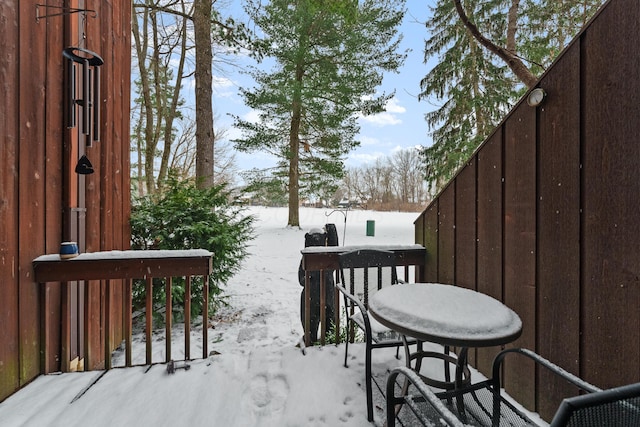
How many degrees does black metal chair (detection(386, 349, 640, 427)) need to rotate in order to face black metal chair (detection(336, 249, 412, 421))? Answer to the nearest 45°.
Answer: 0° — it already faces it

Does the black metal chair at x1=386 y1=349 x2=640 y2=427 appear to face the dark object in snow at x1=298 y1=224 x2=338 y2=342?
yes

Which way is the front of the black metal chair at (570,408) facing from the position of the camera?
facing away from the viewer and to the left of the viewer

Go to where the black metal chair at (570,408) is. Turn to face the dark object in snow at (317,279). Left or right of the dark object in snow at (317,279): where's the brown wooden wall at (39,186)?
left

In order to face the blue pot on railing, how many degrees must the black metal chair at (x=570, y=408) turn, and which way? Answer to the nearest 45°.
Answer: approximately 45° to its left

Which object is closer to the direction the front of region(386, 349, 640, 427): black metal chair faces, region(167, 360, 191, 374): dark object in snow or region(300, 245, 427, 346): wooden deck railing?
the wooden deck railing

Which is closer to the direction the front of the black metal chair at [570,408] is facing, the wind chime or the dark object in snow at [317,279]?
the dark object in snow

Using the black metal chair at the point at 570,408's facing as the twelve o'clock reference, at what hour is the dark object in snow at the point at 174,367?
The dark object in snow is roughly at 11 o'clock from the black metal chair.
